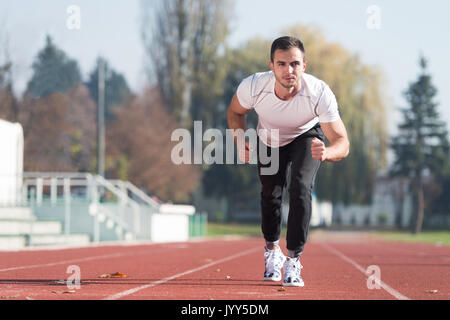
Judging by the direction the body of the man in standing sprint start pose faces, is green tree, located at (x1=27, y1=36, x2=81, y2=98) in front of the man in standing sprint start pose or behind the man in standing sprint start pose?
behind

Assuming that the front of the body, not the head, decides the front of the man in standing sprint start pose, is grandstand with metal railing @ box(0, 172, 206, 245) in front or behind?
behind

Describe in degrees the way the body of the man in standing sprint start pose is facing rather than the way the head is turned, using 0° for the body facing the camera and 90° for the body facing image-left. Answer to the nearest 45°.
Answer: approximately 0°
